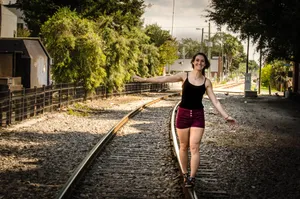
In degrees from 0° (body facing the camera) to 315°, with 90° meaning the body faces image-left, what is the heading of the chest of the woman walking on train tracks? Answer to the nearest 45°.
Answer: approximately 0°

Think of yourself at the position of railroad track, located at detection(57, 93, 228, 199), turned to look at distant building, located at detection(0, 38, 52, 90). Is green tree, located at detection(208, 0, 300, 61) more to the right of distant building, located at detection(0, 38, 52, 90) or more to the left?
right

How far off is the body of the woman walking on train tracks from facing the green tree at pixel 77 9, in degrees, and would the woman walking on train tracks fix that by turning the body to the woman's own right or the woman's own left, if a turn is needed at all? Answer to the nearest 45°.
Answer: approximately 180°

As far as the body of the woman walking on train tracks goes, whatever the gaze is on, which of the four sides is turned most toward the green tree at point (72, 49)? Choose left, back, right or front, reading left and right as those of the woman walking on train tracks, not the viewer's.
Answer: back

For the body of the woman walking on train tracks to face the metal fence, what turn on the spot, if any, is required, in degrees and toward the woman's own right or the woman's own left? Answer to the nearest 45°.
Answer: approximately 135° to the woman's own right

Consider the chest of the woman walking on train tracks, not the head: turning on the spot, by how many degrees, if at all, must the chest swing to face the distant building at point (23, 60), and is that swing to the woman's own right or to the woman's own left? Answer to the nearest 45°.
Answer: approximately 135° to the woman's own right
